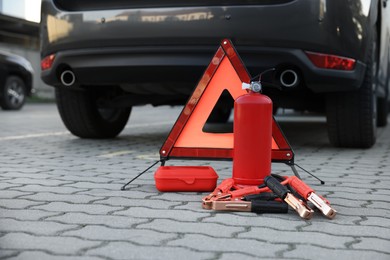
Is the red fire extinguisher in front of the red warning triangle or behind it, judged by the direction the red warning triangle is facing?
in front

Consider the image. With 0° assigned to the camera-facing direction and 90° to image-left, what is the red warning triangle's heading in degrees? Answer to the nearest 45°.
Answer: approximately 0°

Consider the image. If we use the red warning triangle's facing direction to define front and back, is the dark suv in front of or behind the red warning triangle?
behind

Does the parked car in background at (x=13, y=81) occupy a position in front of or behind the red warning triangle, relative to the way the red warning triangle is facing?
behind
